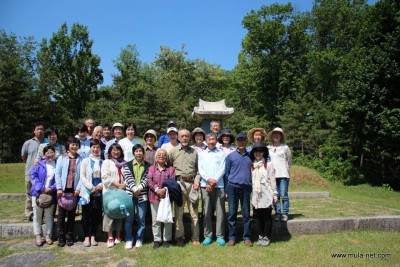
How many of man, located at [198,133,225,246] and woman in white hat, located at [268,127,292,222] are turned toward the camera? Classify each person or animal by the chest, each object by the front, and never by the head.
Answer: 2

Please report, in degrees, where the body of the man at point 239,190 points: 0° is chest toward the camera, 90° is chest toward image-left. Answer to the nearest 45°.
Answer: approximately 0°

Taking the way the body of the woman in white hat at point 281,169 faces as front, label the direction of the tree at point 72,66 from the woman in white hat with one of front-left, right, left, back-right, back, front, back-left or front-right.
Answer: back-right

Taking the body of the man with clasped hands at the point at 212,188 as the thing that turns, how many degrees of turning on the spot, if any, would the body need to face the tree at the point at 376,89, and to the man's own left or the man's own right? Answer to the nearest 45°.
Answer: approximately 135° to the man's own left

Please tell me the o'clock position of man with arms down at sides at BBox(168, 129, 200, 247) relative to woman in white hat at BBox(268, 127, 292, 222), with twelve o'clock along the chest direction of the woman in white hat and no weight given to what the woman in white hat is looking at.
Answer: The man with arms down at sides is roughly at 2 o'clock from the woman in white hat.
